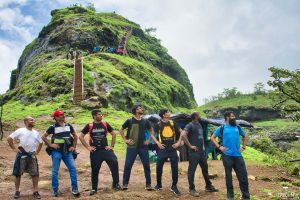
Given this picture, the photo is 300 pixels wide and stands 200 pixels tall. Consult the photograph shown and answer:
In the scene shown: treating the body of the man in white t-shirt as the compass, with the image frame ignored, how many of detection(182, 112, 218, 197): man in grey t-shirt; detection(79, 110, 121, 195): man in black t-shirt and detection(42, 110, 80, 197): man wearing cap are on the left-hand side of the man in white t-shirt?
3

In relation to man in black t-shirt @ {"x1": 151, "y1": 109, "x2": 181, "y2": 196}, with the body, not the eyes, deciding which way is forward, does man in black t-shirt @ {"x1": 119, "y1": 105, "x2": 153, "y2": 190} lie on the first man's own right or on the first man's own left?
on the first man's own right

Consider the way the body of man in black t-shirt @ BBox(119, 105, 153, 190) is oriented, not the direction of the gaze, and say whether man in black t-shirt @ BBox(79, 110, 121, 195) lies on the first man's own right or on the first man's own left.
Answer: on the first man's own right

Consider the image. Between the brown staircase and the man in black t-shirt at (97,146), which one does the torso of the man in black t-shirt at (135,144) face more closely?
the man in black t-shirt

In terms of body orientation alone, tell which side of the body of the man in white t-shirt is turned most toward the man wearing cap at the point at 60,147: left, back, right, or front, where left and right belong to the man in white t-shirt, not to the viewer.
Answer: left

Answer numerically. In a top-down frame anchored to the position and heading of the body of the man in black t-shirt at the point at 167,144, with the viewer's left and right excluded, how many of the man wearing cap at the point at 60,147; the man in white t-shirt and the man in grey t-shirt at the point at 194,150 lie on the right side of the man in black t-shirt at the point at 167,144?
2

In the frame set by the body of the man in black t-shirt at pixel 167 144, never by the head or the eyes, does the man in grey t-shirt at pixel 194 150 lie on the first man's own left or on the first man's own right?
on the first man's own left

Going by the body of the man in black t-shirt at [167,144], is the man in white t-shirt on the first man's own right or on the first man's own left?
on the first man's own right
